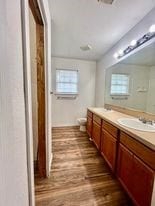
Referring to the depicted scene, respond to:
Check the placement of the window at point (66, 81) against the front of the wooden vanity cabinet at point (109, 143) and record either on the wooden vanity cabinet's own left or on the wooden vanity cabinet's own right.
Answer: on the wooden vanity cabinet's own right

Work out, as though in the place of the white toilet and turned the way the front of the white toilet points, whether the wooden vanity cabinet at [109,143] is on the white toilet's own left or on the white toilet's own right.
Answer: on the white toilet's own left

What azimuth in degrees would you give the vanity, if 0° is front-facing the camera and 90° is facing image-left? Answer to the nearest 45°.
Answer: approximately 45°

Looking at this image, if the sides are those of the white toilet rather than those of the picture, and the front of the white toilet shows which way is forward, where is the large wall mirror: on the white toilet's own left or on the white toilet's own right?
on the white toilet's own left
